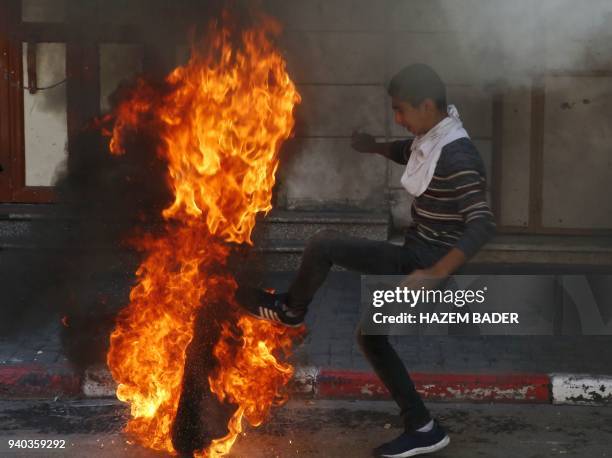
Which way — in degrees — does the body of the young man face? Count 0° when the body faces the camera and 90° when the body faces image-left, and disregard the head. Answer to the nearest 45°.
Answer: approximately 90°

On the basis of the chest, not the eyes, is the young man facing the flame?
yes
